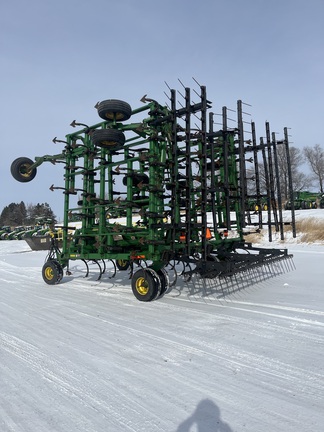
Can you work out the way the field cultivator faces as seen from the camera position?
facing away from the viewer and to the left of the viewer

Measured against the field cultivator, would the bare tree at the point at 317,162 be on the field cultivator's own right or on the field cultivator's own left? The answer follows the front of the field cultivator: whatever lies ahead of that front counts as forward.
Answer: on the field cultivator's own right
